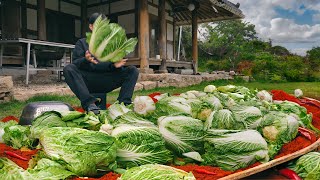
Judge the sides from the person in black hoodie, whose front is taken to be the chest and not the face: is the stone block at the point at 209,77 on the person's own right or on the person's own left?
on the person's own left

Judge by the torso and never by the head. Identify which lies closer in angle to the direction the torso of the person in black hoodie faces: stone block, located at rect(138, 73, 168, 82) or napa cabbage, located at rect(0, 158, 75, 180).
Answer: the napa cabbage

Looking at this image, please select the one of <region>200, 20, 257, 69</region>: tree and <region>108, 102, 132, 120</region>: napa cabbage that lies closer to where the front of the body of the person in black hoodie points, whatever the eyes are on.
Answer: the napa cabbage

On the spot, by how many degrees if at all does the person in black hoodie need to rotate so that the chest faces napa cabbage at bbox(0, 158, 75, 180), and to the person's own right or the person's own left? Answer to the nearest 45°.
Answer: approximately 45° to the person's own right

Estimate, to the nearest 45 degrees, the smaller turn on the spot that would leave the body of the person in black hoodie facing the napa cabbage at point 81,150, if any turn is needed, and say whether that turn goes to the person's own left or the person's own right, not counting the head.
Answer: approximately 45° to the person's own right

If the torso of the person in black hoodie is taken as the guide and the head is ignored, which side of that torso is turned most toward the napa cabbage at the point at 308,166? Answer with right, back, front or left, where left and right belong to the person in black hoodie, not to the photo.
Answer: front

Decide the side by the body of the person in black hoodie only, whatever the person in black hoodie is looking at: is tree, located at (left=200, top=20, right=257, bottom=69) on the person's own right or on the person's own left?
on the person's own left

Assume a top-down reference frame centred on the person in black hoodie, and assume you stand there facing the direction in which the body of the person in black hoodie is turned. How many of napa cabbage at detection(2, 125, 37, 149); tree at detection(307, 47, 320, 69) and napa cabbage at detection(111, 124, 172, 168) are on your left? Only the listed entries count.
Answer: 1

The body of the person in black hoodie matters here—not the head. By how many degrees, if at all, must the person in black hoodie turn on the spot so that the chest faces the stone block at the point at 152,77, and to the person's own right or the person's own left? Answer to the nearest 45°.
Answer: approximately 135° to the person's own left

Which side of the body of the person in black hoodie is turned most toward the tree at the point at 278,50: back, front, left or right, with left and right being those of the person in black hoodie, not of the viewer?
left

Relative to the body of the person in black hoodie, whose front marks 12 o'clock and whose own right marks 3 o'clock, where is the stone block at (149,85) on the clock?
The stone block is roughly at 8 o'clock from the person in black hoodie.

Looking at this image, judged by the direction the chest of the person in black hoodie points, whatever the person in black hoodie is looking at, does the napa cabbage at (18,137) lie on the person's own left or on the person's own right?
on the person's own right

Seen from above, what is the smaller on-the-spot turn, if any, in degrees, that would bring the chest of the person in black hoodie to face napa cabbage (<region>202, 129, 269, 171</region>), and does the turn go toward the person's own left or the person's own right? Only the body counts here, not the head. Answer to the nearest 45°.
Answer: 0° — they already face it
